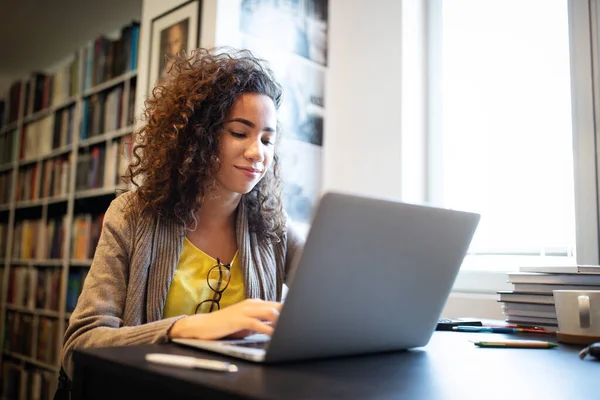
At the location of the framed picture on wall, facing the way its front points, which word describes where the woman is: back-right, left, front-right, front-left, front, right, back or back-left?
front-left

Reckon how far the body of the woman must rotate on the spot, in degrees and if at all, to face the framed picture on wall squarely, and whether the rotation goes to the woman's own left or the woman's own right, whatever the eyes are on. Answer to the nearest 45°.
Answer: approximately 135° to the woman's own left

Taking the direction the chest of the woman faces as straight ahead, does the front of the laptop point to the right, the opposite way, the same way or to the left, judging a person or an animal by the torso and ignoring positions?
the opposite way

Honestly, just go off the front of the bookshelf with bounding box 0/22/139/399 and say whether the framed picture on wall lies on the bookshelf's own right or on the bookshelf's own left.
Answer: on the bookshelf's own left

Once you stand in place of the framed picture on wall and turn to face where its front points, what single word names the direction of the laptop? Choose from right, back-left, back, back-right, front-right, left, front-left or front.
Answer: front-left

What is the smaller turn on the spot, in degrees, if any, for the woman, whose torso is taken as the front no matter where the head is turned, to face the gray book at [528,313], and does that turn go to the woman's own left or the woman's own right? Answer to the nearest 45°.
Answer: approximately 45° to the woman's own left

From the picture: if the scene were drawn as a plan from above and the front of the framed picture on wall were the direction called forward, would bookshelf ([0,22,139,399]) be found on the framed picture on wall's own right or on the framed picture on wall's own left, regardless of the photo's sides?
on the framed picture on wall's own right

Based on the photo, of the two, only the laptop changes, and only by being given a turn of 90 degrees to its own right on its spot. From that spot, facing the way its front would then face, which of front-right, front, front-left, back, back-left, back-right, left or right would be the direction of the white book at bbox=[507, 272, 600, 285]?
front

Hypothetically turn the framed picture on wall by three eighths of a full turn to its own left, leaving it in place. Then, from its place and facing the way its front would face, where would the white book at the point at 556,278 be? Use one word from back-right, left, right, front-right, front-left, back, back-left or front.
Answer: front-right

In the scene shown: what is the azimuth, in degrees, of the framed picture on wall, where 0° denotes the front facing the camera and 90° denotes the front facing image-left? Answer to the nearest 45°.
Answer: approximately 45°
